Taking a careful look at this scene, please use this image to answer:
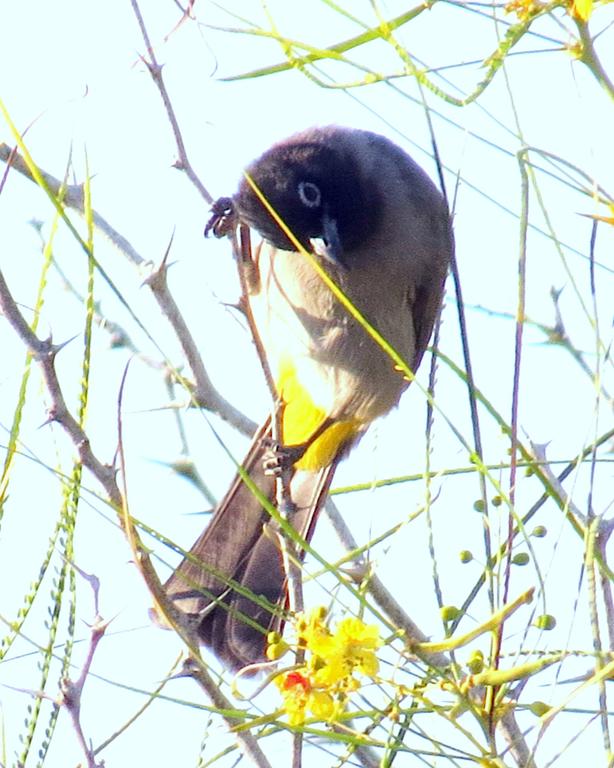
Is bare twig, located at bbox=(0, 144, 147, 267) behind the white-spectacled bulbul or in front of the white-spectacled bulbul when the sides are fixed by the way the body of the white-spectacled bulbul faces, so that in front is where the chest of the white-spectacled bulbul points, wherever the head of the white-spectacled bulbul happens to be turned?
in front

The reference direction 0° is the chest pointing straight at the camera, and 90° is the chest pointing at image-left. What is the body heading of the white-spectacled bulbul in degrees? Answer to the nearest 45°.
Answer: approximately 0°
